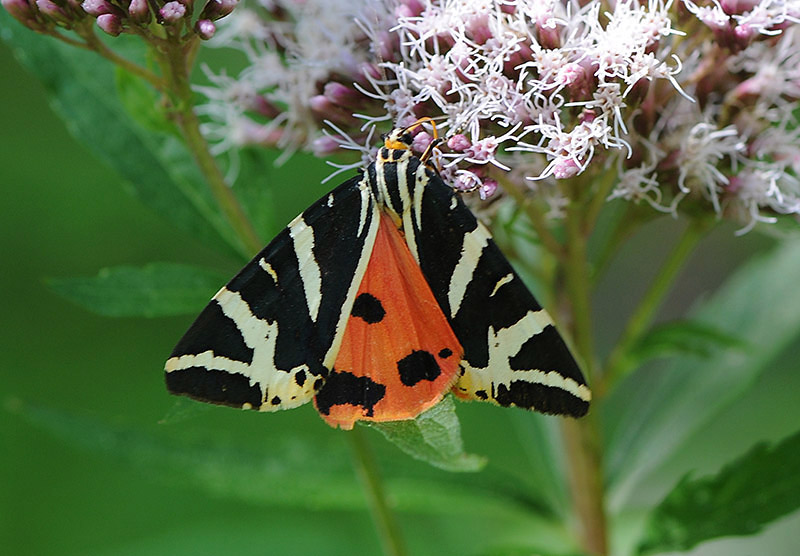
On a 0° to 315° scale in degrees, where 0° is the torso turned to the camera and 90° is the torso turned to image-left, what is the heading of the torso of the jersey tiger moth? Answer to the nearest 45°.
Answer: approximately 180°
